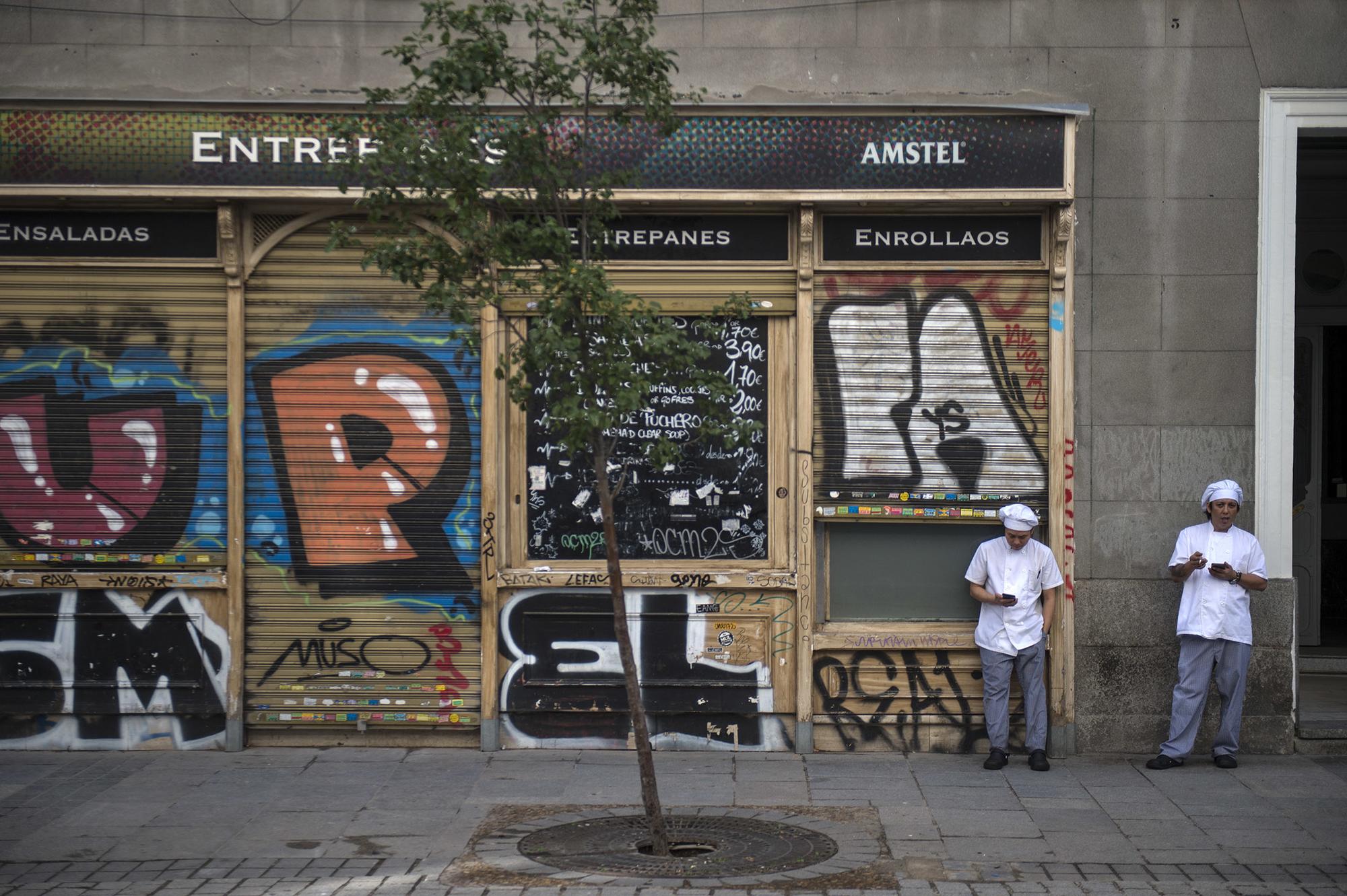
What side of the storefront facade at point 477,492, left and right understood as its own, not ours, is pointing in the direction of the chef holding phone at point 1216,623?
left

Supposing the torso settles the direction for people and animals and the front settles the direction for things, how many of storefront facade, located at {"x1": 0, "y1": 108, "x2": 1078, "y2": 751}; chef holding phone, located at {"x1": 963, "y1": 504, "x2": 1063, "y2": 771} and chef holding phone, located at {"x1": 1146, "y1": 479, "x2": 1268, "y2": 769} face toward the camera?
3

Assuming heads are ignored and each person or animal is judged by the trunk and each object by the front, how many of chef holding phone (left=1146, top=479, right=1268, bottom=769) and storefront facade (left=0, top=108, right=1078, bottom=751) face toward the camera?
2

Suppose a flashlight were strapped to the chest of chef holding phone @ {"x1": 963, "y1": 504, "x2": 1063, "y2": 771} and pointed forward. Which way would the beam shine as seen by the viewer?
toward the camera

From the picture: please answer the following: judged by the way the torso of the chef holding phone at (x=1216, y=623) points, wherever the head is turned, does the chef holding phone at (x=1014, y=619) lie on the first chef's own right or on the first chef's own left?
on the first chef's own right

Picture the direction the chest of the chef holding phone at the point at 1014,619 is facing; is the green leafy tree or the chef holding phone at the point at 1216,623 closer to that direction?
the green leafy tree

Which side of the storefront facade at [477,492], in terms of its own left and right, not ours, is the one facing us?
front

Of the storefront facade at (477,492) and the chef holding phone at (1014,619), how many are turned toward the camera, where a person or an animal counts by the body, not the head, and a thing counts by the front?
2

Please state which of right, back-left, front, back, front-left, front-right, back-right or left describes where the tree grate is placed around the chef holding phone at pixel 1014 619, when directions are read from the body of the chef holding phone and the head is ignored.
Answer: front-right

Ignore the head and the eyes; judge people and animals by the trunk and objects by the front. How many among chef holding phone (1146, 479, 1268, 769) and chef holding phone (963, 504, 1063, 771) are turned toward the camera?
2

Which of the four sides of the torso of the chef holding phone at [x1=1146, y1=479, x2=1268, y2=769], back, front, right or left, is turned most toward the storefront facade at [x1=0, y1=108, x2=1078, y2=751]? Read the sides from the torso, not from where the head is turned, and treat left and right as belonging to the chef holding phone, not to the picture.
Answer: right

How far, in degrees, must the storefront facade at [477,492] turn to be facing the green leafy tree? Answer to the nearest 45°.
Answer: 0° — it already faces it
